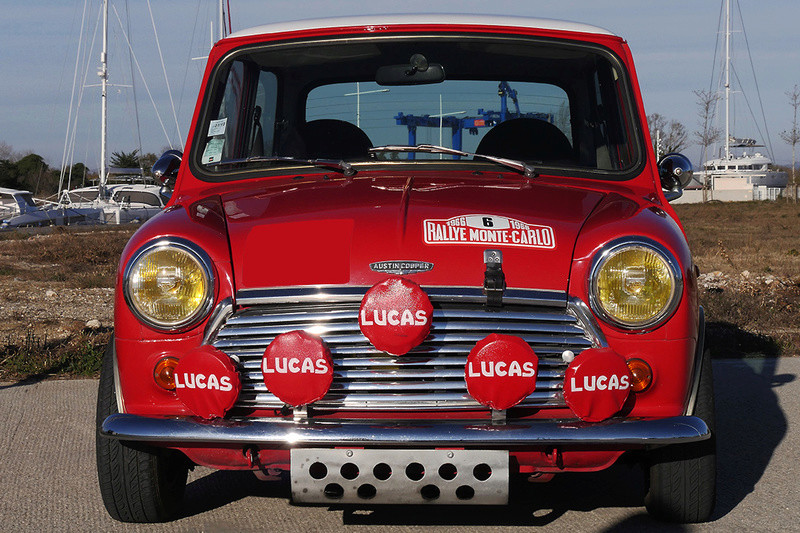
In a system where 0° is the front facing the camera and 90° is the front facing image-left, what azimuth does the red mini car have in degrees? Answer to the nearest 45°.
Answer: approximately 0°
